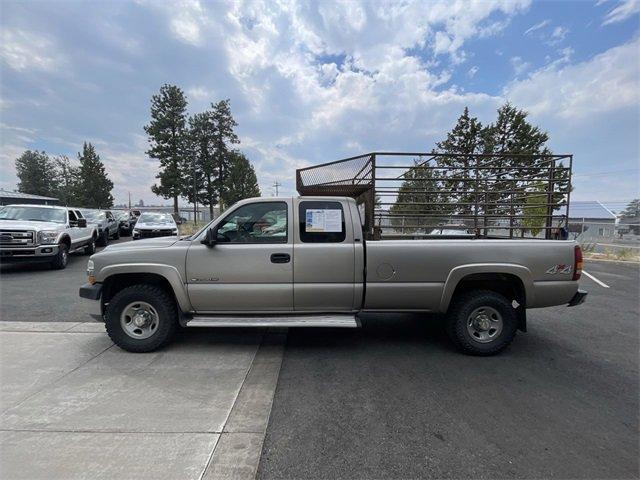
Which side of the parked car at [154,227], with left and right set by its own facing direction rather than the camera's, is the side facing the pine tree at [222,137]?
back

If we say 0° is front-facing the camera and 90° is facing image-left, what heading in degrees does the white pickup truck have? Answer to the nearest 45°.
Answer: approximately 45°

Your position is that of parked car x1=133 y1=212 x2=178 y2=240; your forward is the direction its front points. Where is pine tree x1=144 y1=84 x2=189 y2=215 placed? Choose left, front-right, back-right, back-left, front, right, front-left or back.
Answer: back

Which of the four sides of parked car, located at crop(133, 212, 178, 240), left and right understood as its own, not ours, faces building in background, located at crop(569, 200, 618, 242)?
left

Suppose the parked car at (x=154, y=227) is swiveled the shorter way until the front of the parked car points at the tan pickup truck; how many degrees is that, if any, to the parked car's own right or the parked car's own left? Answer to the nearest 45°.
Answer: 0° — it already faces it

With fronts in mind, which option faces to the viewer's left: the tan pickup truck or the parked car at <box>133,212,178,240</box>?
the tan pickup truck

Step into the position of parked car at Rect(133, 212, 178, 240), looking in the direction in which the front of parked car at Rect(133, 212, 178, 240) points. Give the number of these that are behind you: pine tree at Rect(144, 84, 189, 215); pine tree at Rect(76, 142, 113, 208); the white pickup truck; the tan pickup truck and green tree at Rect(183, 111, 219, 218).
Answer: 3

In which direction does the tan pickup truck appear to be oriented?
to the viewer's left
